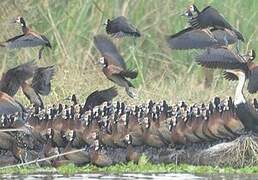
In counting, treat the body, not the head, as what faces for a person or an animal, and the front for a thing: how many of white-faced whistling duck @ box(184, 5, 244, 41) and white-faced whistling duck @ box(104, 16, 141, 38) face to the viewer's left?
2

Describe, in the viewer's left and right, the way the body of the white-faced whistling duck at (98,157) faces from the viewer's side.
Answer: facing the viewer and to the left of the viewer

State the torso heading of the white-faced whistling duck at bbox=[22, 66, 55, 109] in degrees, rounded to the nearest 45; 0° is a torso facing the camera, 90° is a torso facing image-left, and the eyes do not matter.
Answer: approximately 90°

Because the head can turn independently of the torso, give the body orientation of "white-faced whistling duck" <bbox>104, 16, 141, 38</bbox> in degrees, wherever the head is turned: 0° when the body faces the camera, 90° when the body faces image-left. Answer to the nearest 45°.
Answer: approximately 90°

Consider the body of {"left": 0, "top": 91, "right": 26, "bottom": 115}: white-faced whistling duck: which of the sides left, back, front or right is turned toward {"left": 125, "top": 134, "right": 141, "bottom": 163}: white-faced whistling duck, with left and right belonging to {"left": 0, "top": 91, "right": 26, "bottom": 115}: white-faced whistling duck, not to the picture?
back

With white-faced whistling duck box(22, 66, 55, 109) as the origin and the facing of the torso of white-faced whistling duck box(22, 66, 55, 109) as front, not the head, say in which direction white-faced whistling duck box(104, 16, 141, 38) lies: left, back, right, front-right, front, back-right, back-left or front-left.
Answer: back

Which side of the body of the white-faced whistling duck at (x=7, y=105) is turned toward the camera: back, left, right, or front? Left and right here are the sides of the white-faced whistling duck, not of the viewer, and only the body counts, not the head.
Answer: left

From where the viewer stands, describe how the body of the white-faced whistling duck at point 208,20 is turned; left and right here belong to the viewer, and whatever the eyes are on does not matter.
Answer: facing to the left of the viewer

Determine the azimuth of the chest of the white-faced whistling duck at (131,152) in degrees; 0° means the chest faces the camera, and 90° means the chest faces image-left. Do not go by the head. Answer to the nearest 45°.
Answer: approximately 45°
